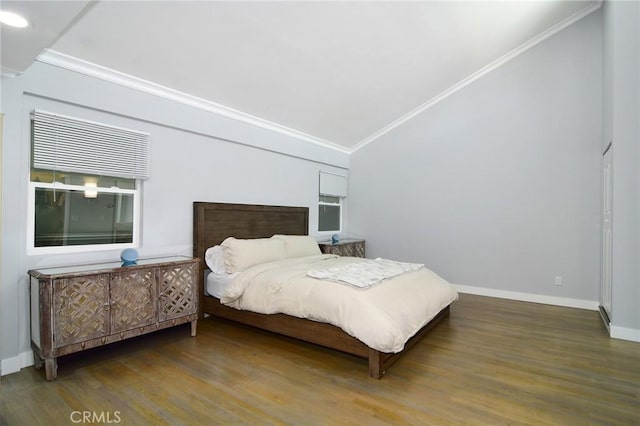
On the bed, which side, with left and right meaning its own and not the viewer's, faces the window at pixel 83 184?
right

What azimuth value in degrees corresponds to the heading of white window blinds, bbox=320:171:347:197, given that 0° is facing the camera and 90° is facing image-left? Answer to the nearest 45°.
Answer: approximately 315°

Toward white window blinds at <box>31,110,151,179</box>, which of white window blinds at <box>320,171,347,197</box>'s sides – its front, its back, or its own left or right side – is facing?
right

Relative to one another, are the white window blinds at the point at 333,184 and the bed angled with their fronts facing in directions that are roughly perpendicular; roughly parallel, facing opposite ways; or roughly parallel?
roughly parallel

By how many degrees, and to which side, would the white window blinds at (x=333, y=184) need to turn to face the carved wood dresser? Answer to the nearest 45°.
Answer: approximately 90° to its right

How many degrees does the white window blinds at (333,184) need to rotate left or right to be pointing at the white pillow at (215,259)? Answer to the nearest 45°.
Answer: approximately 90° to its right

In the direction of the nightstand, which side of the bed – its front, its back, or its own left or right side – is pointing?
left

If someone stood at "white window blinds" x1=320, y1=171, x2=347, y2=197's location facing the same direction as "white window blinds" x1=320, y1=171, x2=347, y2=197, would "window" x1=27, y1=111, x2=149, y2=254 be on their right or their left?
on their right

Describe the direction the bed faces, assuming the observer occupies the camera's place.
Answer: facing the viewer and to the right of the viewer

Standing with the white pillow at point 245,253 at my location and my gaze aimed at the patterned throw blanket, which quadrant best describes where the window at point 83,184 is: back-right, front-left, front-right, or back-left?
back-right

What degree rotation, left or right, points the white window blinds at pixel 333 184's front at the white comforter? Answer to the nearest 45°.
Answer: approximately 45° to its right

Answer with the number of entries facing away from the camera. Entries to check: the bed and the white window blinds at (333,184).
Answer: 0

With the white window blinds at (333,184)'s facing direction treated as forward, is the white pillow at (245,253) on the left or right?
on its right
